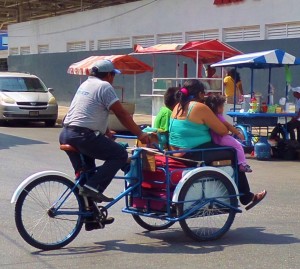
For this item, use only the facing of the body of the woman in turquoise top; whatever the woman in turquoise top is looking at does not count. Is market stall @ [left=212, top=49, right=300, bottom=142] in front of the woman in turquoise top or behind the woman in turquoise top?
in front

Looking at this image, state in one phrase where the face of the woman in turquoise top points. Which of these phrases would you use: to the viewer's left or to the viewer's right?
to the viewer's right

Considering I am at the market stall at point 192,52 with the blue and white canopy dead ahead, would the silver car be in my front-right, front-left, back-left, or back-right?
back-right

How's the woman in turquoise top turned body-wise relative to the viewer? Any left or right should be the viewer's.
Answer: facing away from the viewer and to the right of the viewer

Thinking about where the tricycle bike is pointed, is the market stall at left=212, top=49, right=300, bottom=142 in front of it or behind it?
in front

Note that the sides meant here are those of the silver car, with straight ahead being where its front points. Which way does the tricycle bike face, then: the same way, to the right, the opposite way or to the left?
to the left
